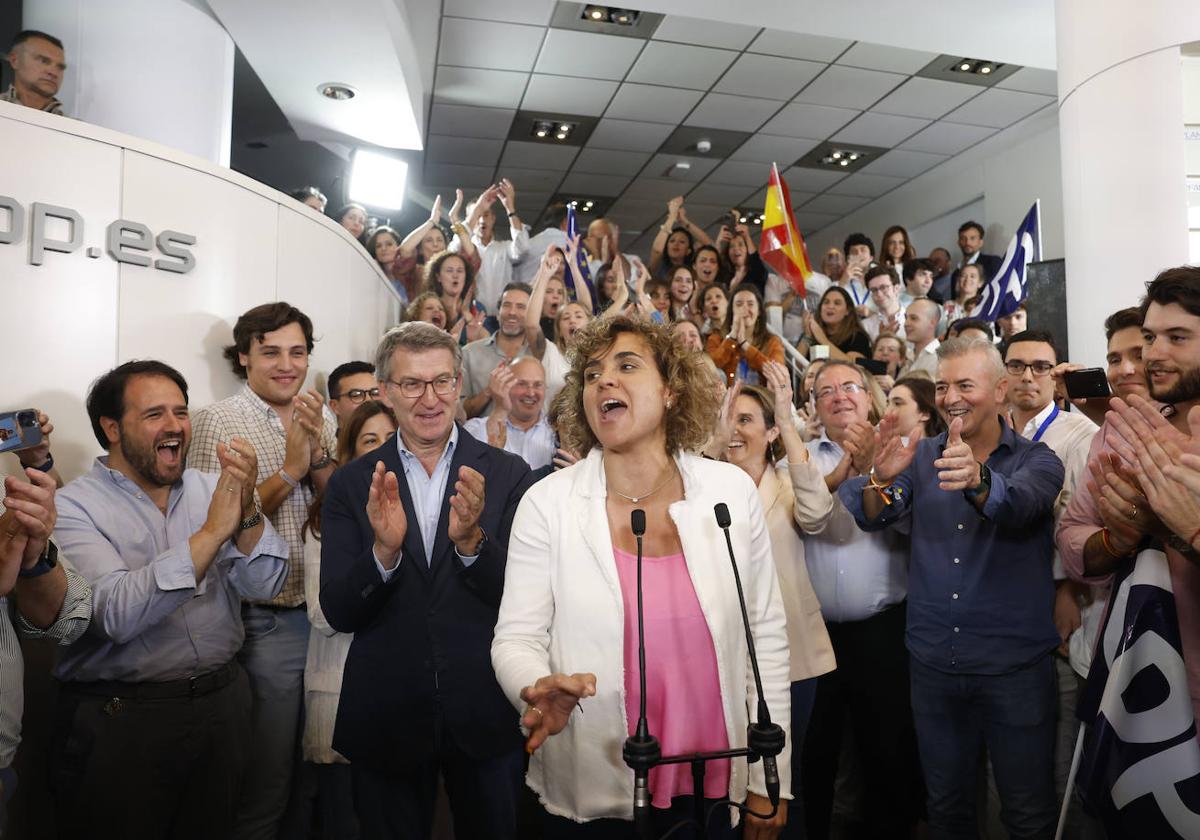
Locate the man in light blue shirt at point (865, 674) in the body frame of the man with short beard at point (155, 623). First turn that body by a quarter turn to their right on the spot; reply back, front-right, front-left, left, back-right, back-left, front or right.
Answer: back-left

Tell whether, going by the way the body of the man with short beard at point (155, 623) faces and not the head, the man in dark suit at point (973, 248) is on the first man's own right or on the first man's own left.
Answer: on the first man's own left

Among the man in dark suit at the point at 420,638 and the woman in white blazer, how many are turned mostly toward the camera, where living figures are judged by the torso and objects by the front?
2

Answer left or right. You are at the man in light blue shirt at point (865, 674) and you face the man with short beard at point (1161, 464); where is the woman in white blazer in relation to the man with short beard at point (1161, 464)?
right

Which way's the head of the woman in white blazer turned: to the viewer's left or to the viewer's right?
to the viewer's left

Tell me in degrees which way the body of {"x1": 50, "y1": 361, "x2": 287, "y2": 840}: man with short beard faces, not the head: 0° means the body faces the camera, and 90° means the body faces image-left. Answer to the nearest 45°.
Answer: approximately 315°

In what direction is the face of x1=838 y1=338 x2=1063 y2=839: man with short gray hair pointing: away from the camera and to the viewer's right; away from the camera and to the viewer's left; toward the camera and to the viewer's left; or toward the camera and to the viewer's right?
toward the camera and to the viewer's left

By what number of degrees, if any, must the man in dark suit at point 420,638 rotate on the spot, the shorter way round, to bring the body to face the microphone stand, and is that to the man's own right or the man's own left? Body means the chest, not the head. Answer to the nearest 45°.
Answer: approximately 45° to the man's own left

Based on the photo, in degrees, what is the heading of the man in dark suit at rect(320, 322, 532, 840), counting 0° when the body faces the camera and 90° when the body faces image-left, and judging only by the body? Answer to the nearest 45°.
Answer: approximately 0°

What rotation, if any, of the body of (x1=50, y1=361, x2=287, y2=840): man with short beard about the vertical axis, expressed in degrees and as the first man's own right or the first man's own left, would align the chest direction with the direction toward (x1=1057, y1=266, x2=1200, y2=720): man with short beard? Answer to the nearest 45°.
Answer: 0° — they already face them

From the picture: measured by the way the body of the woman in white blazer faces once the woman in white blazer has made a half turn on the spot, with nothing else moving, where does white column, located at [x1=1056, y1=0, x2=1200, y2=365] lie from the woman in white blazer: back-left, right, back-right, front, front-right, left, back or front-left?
front-right
